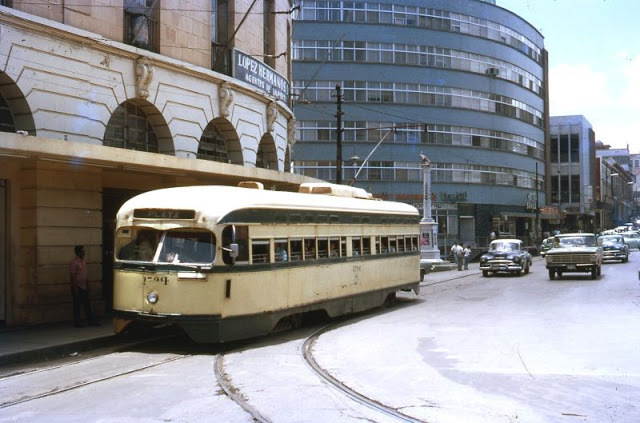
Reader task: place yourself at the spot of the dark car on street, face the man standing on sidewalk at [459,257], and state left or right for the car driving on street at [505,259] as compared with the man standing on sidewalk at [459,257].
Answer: left

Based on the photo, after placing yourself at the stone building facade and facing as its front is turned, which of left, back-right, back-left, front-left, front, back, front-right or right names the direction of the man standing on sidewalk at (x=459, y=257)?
left

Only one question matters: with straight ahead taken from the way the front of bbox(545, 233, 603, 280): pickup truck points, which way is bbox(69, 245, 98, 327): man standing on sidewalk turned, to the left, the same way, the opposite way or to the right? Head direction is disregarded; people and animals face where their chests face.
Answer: to the left

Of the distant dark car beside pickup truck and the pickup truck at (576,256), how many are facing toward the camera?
2

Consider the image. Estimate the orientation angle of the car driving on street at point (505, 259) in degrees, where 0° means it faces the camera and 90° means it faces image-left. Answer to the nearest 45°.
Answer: approximately 0°

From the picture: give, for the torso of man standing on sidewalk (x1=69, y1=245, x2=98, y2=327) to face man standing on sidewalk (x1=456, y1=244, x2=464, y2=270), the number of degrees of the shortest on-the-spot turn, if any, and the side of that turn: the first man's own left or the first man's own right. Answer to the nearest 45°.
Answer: approximately 90° to the first man's own left

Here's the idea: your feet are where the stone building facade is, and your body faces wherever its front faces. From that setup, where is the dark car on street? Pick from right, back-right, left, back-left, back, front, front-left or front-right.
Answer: left

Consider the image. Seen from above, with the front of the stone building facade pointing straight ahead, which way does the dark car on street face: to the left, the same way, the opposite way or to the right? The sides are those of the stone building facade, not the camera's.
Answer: to the right

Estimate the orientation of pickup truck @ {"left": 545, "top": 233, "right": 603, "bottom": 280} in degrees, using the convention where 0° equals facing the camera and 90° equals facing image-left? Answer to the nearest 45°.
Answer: approximately 0°

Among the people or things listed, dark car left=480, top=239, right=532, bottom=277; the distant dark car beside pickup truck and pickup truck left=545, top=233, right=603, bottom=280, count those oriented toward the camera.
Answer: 3
